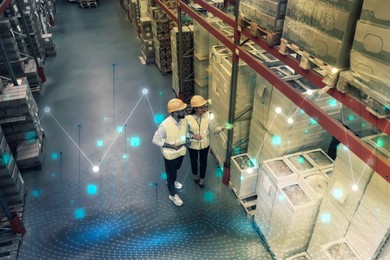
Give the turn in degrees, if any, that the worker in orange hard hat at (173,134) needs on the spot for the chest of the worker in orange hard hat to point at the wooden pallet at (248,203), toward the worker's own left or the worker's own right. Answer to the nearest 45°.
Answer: approximately 45° to the worker's own left

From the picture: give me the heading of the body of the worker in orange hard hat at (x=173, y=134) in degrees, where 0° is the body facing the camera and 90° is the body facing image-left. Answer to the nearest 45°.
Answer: approximately 315°

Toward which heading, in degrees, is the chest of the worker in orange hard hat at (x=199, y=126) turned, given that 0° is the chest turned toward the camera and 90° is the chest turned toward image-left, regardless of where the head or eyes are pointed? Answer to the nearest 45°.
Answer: approximately 0°

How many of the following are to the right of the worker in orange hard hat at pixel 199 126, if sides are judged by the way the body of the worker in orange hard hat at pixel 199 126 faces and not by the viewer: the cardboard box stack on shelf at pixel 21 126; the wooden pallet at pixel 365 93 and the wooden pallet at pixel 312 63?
1
